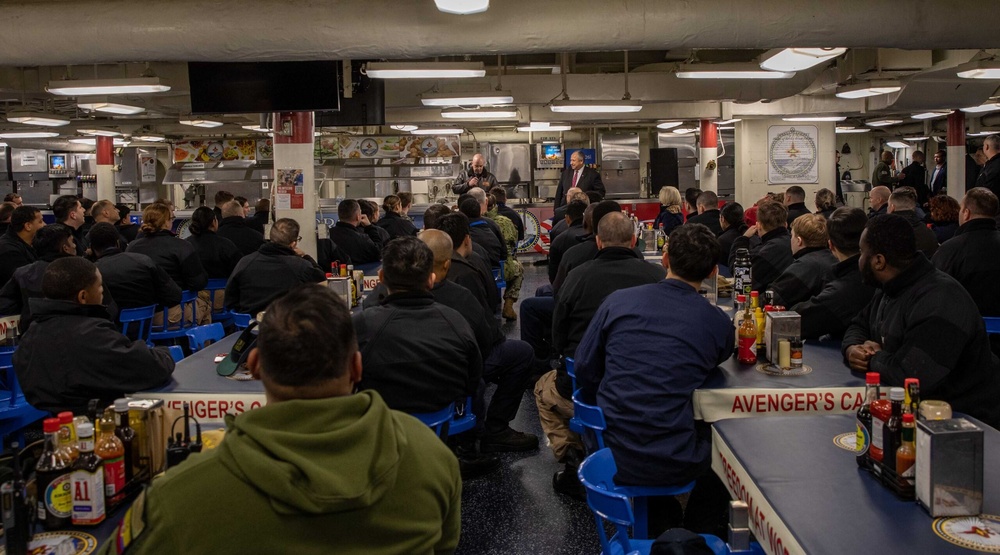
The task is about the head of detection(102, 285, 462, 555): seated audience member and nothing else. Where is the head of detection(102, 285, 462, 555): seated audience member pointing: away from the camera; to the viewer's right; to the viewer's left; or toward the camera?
away from the camera

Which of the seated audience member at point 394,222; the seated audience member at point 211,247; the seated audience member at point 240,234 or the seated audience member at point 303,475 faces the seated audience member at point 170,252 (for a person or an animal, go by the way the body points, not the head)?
the seated audience member at point 303,475

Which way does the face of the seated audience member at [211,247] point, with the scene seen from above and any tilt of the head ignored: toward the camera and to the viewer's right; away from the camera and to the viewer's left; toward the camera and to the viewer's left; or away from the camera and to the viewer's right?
away from the camera and to the viewer's right

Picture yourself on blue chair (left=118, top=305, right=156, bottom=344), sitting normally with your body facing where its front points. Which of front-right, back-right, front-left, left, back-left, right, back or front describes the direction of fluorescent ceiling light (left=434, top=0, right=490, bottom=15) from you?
back-right

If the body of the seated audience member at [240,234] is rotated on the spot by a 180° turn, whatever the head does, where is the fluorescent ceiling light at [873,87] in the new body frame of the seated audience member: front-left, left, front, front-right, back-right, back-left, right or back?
back-left

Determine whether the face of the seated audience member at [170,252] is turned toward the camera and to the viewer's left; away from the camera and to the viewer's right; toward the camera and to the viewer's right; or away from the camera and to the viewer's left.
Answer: away from the camera and to the viewer's right

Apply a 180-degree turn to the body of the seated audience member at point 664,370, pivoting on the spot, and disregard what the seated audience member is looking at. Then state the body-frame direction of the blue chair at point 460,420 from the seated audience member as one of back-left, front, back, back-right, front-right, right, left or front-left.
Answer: back-right

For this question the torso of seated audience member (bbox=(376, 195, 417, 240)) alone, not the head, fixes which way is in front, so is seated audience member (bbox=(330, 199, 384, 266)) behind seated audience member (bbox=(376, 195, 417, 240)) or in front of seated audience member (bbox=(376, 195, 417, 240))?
behind

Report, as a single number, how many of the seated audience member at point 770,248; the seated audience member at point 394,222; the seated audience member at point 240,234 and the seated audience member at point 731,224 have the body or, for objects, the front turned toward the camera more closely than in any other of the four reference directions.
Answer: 0

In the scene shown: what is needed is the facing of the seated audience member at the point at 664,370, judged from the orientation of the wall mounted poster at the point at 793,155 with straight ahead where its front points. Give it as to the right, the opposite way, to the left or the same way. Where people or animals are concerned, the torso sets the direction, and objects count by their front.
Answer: the opposite way

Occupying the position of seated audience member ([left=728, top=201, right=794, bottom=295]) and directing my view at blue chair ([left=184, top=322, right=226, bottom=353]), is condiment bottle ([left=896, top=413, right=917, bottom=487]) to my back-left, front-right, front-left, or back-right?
front-left

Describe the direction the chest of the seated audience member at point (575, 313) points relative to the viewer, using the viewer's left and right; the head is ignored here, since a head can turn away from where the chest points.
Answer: facing away from the viewer

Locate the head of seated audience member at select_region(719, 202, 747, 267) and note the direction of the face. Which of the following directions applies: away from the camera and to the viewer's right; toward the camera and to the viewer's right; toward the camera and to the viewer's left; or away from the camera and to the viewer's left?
away from the camera and to the viewer's left

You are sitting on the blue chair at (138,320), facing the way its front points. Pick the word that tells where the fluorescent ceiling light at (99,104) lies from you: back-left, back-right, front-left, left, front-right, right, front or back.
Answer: front

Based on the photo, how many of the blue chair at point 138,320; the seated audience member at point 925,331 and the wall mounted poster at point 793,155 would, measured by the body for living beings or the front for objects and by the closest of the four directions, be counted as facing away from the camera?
1

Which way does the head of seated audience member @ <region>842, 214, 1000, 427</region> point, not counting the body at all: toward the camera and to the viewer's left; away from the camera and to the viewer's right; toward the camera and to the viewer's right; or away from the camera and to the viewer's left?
away from the camera and to the viewer's left

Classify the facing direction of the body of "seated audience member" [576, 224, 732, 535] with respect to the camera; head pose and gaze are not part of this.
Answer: away from the camera

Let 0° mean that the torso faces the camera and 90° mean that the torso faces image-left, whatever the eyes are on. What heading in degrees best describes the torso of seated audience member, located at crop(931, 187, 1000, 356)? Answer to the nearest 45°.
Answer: approximately 135°

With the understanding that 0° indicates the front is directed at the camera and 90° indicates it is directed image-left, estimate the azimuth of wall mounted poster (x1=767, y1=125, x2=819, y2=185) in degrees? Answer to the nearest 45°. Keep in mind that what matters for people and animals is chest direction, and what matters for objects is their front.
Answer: approximately 0°

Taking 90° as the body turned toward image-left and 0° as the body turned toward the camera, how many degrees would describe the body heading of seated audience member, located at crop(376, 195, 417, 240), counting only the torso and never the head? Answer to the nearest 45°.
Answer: approximately 225°
